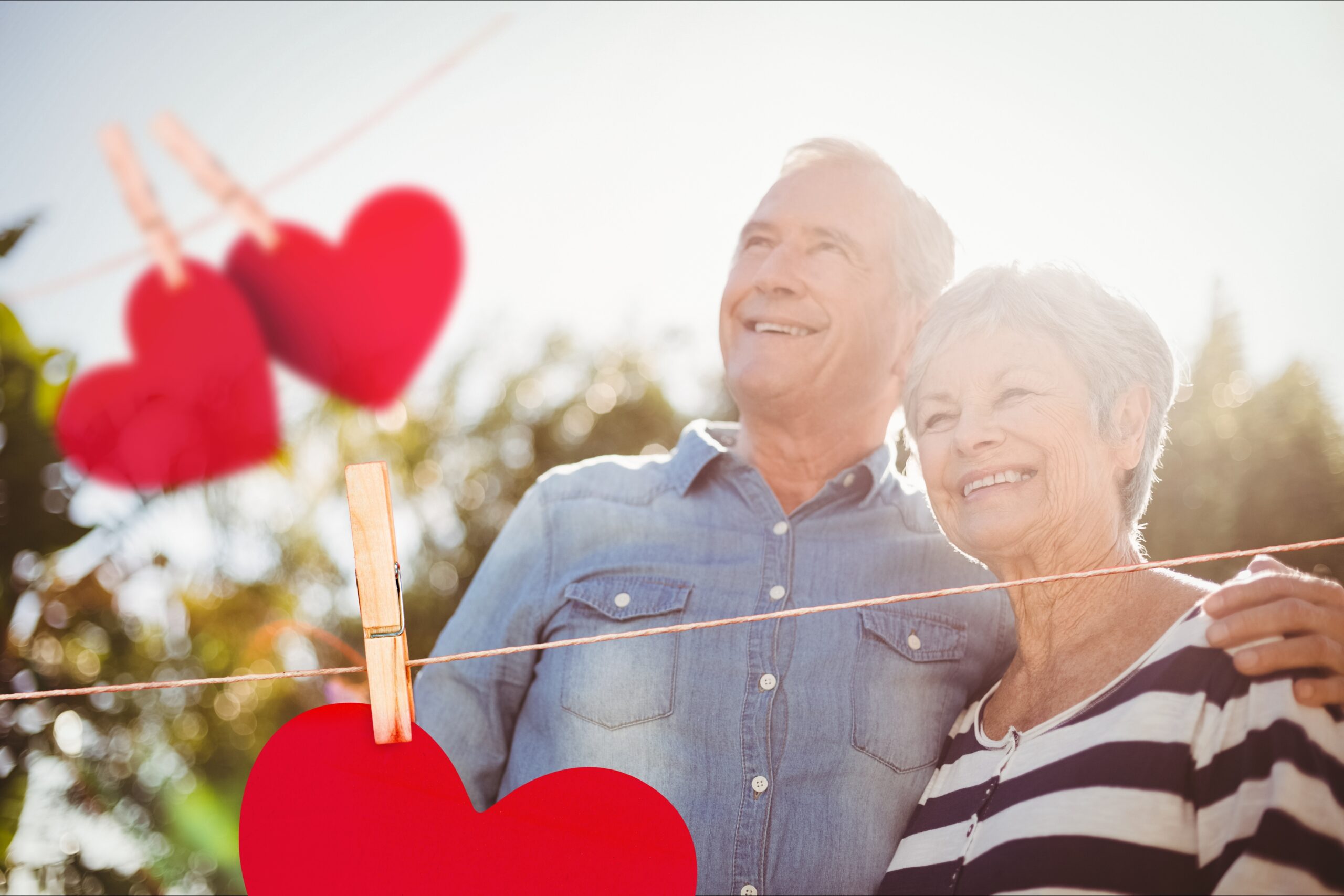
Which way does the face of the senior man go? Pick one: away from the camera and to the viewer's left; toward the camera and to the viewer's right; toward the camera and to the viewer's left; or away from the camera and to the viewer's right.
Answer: toward the camera and to the viewer's left

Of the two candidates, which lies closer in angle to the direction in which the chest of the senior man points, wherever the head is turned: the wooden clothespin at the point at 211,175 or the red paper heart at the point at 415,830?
the red paper heart

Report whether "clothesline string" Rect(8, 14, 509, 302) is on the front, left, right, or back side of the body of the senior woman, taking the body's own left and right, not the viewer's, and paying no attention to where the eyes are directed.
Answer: right

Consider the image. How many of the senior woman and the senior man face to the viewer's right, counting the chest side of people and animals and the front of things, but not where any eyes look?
0

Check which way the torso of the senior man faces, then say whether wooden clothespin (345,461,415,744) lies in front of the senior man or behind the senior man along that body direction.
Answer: in front

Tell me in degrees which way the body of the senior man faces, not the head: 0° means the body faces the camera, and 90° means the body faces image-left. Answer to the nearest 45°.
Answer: approximately 0°
